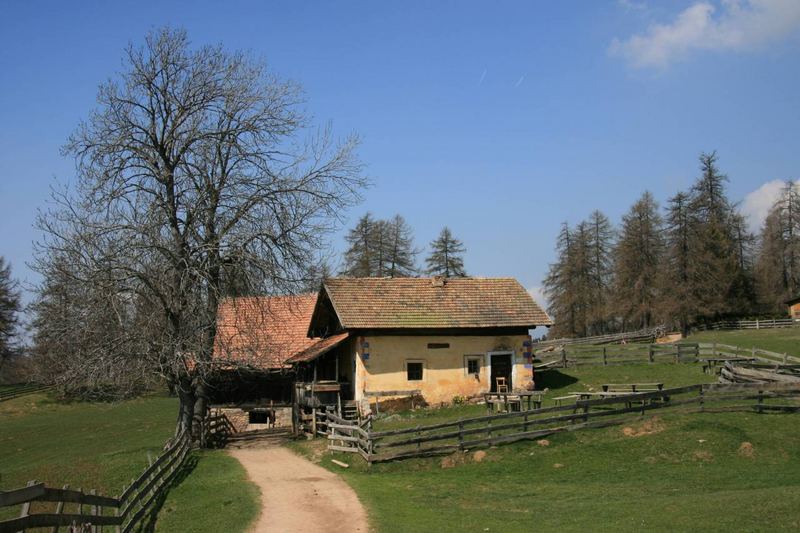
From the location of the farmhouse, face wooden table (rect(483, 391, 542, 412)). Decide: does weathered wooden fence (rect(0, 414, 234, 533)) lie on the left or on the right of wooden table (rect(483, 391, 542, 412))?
right

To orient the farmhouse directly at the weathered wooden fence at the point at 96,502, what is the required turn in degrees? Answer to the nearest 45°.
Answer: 0° — it already faces it

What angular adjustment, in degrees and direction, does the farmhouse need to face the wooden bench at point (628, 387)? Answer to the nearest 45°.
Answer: approximately 45° to its left

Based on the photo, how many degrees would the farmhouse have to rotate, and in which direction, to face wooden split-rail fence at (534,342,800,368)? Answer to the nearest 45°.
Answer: approximately 135° to its left

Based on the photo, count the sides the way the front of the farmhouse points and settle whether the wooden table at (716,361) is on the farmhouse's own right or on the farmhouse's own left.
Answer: on the farmhouse's own left

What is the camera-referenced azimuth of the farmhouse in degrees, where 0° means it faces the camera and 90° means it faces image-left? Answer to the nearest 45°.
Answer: approximately 0°
